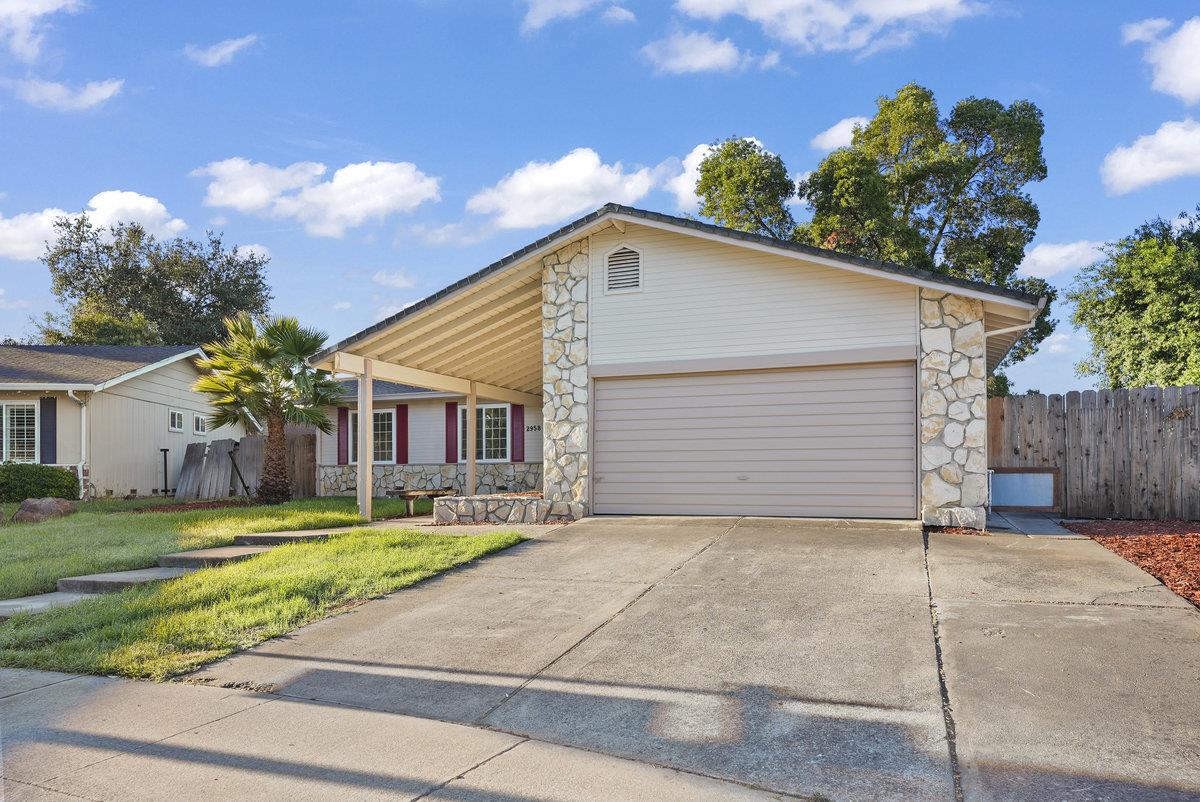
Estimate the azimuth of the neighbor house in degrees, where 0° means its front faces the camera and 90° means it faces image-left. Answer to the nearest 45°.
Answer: approximately 45°

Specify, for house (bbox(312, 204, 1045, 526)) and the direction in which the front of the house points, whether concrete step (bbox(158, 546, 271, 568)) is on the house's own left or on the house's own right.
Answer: on the house's own right

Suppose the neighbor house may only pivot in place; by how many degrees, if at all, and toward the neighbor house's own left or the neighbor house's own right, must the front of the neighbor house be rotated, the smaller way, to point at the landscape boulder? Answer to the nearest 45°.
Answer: approximately 45° to the neighbor house's own left

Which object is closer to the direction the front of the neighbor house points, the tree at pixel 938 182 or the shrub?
the shrub

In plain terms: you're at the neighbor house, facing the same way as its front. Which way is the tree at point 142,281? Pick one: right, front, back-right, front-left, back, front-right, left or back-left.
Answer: back-right

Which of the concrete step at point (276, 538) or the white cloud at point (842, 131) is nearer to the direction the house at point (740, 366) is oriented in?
the concrete step
